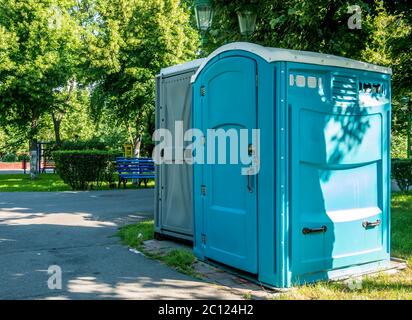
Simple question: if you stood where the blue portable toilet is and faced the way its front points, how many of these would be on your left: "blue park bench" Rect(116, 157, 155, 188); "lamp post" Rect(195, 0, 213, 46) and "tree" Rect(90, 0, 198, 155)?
0

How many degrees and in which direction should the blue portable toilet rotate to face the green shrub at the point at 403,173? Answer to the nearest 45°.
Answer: approximately 135° to its right

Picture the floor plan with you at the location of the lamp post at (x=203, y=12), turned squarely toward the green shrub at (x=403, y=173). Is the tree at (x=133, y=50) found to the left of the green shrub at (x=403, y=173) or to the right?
left

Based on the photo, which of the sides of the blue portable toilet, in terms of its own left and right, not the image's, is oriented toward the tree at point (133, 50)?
right

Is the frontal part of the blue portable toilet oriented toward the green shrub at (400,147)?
no

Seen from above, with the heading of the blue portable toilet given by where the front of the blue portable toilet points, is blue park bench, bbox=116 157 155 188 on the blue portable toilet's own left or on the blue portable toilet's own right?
on the blue portable toilet's own right

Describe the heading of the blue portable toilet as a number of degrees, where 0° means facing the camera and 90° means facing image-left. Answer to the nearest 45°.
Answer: approximately 45°

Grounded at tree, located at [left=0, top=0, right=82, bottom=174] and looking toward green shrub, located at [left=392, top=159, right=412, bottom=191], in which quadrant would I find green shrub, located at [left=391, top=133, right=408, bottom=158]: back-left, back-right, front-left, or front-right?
front-left

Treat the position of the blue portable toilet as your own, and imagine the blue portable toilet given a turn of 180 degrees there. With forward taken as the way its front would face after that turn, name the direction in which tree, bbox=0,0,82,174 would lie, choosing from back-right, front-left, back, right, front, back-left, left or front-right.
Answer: left

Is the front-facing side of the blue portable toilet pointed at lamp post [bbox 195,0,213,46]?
no
